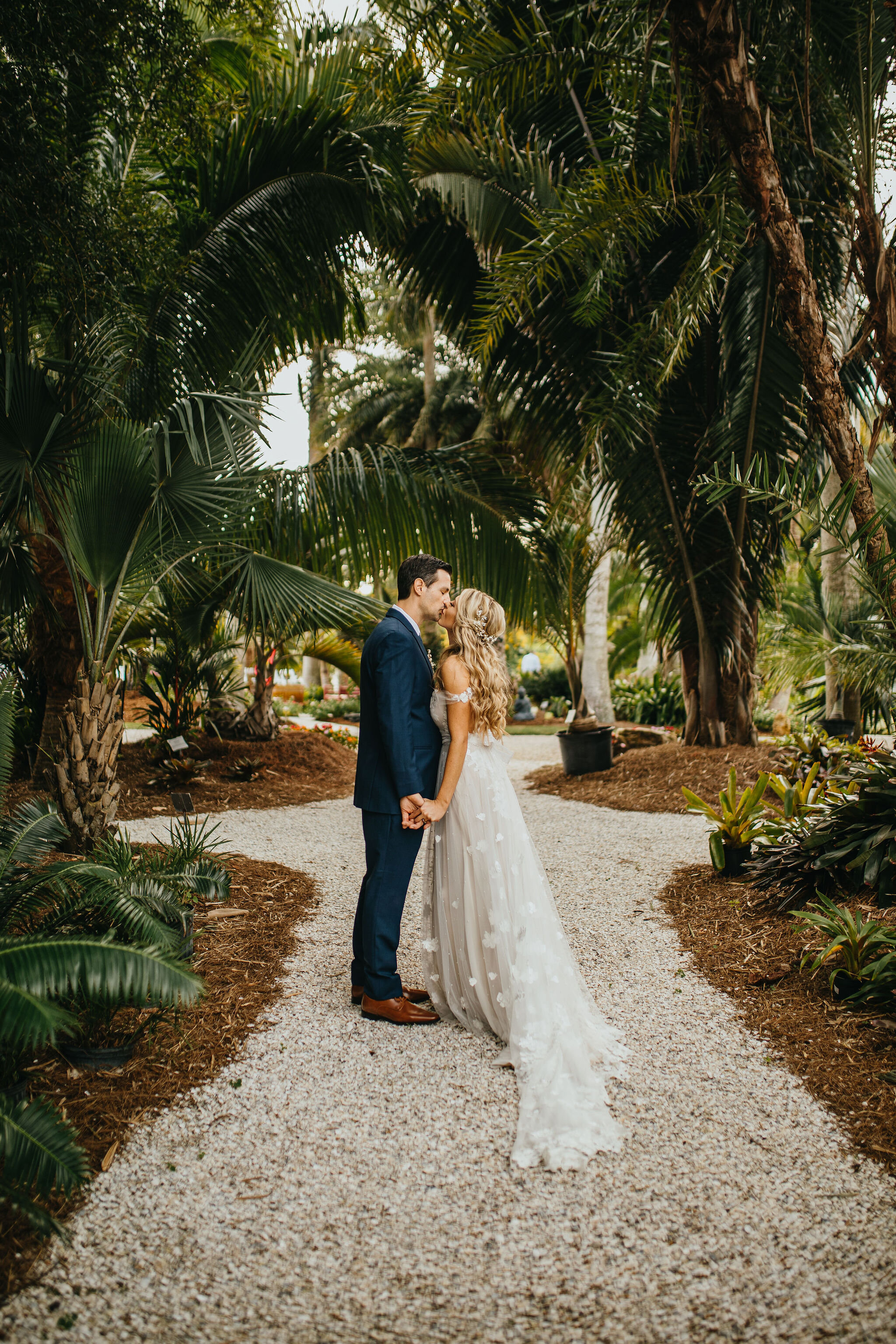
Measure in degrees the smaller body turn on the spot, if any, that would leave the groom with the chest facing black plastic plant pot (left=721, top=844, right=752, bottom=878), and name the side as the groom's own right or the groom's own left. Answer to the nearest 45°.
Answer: approximately 45° to the groom's own left

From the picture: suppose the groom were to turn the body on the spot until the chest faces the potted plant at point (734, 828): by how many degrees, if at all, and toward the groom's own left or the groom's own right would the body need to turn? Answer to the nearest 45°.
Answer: approximately 45° to the groom's own left

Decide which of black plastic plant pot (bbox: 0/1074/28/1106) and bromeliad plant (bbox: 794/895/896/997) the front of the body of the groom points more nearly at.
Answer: the bromeliad plant

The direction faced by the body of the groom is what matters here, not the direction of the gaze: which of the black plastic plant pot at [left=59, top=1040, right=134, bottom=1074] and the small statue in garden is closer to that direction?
the small statue in garden

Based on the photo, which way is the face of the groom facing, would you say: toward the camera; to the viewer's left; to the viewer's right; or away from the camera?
to the viewer's right

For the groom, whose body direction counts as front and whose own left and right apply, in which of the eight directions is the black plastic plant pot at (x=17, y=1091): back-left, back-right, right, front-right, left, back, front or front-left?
back-right

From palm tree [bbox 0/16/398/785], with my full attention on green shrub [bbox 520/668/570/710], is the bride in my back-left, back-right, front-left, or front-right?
back-right

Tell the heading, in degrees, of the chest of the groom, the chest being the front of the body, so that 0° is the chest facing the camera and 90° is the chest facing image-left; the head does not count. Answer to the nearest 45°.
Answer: approximately 270°

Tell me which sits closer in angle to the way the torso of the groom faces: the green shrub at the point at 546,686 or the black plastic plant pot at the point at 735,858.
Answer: the black plastic plant pot

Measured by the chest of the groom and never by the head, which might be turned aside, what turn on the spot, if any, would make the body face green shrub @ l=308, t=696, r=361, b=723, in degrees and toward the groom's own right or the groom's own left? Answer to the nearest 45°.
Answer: approximately 90° to the groom's own left

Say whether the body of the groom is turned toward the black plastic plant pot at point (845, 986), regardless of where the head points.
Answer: yes

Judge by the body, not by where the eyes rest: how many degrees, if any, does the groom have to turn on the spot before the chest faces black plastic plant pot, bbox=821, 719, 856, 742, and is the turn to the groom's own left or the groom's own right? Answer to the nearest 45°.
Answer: approximately 45° to the groom's own left
